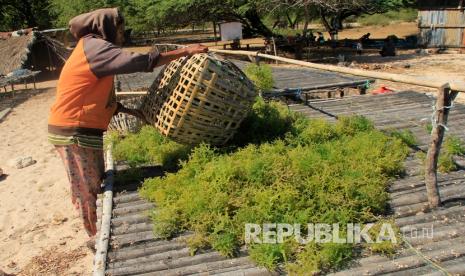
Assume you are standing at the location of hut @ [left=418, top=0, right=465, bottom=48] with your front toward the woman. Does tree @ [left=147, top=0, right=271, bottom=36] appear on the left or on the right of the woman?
right

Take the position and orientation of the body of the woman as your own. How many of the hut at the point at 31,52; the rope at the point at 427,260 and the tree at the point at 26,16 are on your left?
2

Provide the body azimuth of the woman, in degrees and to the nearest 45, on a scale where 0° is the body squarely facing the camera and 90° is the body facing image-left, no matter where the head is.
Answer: approximately 270°

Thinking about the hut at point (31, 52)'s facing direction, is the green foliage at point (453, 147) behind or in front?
in front

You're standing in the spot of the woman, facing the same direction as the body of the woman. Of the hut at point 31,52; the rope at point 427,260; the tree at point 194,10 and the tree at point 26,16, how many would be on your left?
3

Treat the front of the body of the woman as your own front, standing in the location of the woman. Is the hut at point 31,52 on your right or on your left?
on your left

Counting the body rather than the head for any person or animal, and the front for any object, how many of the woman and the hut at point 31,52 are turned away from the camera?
0
